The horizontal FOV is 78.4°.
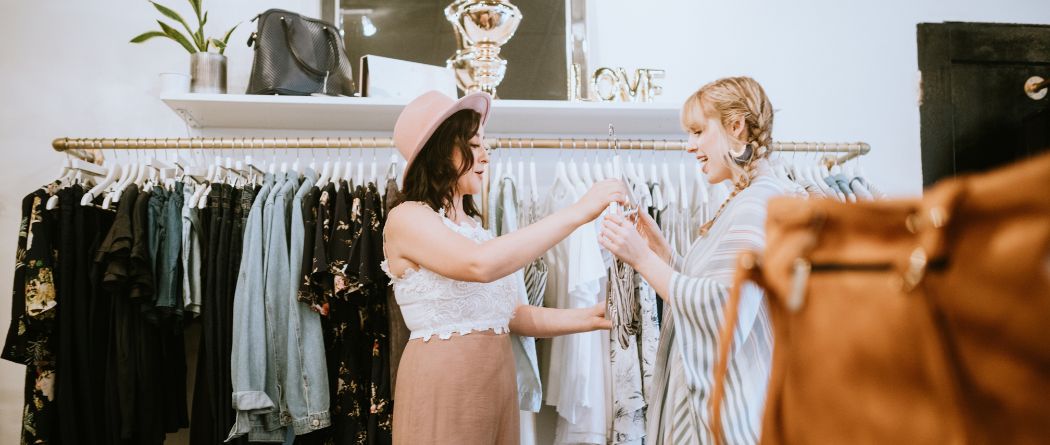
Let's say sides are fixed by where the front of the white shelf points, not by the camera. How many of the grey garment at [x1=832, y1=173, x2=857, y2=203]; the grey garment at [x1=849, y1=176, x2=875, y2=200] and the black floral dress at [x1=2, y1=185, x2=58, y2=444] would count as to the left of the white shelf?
2

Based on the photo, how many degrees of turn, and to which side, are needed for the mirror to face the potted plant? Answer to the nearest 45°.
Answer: approximately 90° to its right

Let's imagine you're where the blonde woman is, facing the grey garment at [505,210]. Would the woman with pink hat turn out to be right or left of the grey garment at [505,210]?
left

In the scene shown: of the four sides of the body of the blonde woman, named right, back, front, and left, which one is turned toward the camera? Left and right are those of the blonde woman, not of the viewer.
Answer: left

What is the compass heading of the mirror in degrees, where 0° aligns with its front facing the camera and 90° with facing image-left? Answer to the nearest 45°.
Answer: approximately 0°

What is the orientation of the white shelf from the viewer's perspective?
toward the camera

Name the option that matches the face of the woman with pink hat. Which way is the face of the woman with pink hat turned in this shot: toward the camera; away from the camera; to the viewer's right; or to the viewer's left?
to the viewer's right

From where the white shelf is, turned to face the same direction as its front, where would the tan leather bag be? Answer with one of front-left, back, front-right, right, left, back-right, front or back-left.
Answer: front

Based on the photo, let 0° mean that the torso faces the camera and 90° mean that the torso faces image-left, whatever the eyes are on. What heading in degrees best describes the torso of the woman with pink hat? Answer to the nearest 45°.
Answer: approximately 270°

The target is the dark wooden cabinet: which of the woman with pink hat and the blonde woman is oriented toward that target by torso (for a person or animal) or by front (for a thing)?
the woman with pink hat

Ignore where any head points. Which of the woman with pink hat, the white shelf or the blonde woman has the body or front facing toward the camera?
the white shelf

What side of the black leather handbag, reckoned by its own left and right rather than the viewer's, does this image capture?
front

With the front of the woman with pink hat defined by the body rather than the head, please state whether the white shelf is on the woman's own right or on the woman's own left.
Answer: on the woman's own left
